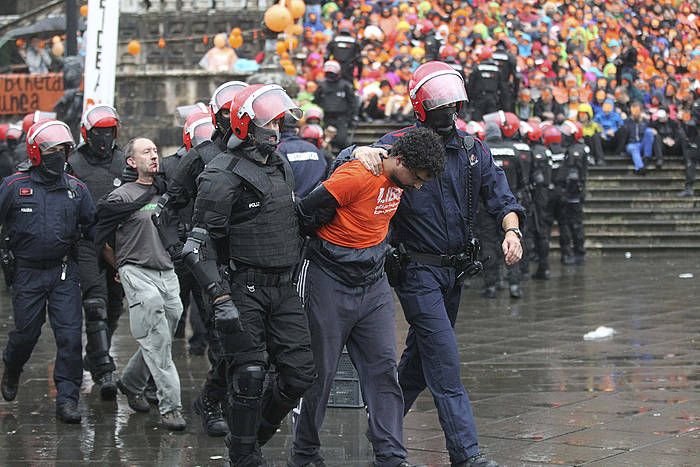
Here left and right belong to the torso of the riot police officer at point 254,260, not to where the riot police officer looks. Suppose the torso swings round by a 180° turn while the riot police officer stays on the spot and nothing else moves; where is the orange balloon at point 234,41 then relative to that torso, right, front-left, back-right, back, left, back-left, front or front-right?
front-right

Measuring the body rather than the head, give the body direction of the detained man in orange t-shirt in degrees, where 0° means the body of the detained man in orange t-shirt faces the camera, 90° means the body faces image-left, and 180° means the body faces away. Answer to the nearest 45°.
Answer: approximately 315°

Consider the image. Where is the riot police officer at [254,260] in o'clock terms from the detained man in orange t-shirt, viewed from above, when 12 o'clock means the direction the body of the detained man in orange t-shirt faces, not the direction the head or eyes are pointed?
The riot police officer is roughly at 4 o'clock from the detained man in orange t-shirt.

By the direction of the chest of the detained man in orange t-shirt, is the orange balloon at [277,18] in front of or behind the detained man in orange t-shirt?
behind

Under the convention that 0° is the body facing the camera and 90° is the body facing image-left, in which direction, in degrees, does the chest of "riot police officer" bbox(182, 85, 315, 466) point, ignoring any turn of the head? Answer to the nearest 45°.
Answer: approximately 315°

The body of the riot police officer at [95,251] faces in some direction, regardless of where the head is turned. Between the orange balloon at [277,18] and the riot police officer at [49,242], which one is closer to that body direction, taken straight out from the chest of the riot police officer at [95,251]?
the riot police officer

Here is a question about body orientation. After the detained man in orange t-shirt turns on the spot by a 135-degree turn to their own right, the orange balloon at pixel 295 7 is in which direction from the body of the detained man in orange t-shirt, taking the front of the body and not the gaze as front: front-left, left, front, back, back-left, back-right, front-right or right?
right
